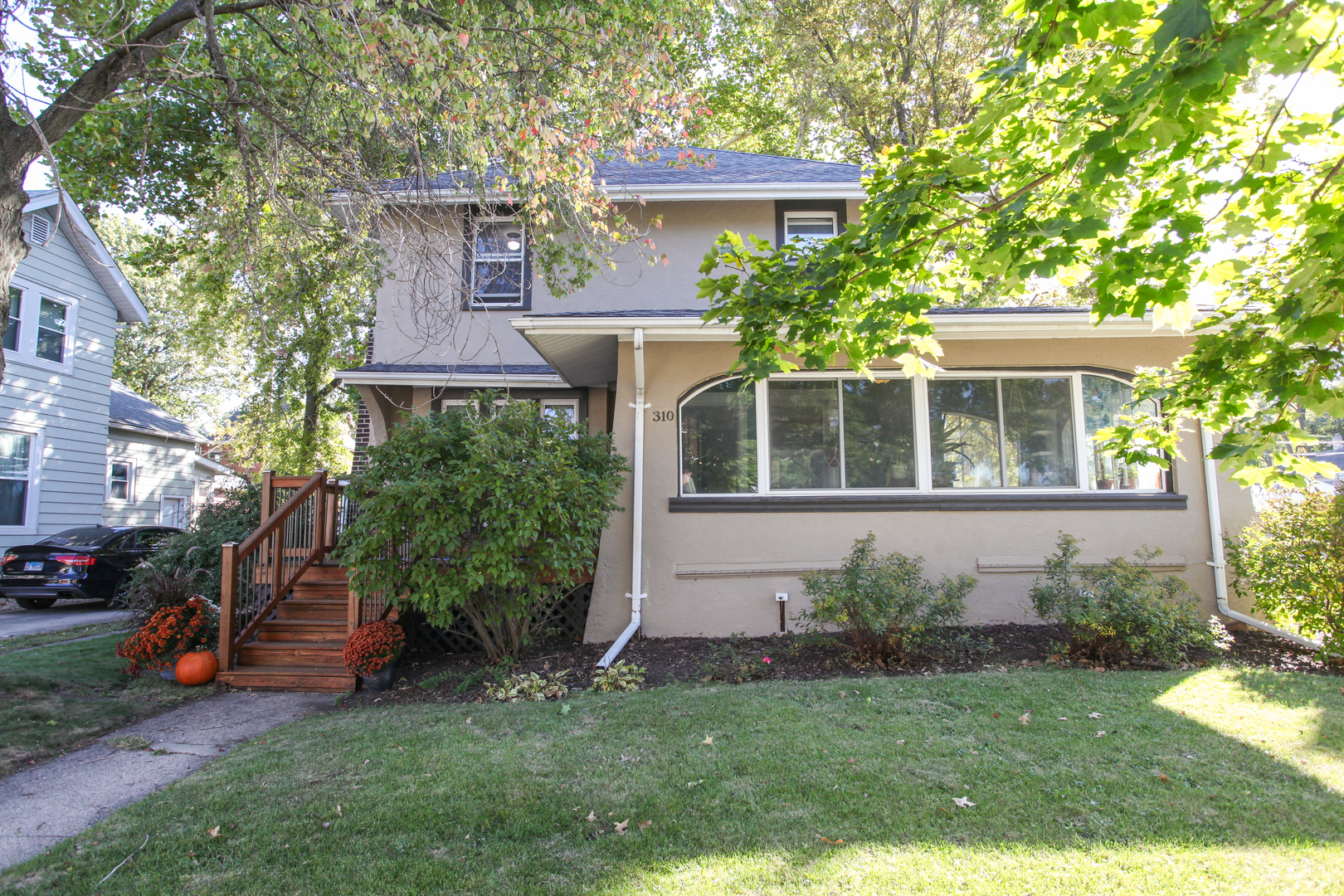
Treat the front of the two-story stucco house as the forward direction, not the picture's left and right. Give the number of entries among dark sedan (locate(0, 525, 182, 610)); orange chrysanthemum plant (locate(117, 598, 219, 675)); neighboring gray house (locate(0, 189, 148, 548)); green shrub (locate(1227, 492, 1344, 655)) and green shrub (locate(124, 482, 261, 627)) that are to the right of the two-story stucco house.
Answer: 4

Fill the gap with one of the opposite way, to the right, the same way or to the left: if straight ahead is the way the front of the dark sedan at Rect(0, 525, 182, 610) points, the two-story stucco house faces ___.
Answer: the opposite way

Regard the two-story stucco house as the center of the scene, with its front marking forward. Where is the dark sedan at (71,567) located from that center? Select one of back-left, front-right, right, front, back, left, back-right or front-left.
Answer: right

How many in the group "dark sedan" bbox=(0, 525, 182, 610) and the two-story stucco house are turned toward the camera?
1

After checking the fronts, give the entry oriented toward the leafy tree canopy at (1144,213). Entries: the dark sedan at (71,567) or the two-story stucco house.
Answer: the two-story stucco house

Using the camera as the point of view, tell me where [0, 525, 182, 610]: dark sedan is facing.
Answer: facing away from the viewer and to the right of the viewer

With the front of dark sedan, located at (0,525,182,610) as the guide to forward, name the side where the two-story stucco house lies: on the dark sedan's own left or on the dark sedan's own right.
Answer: on the dark sedan's own right

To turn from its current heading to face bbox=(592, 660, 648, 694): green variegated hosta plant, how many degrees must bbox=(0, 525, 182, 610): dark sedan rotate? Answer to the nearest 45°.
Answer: approximately 135° to its right

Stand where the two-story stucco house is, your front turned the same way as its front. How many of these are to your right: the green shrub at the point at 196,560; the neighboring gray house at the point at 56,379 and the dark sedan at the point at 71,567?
3

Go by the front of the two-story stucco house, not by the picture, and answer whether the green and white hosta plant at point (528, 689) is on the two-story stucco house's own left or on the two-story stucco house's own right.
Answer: on the two-story stucco house's own right
